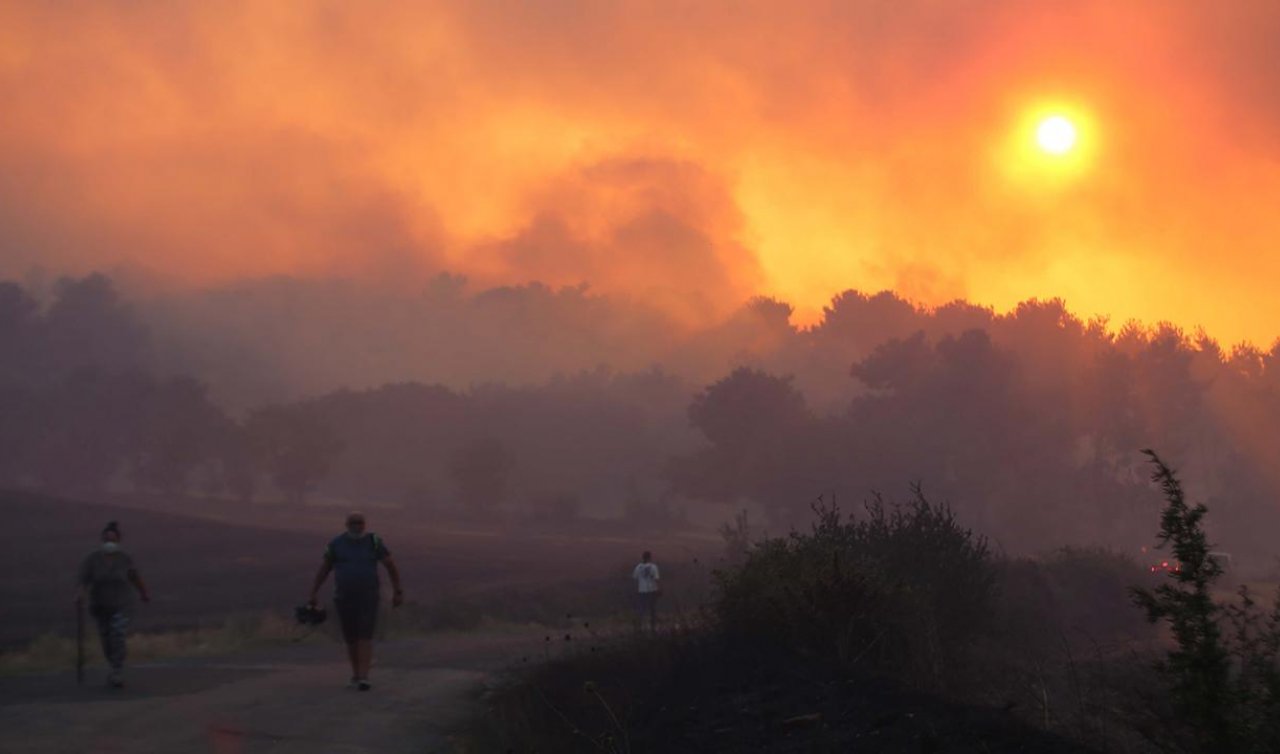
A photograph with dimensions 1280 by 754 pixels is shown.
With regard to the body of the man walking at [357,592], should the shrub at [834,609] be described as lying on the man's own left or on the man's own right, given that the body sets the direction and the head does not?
on the man's own left

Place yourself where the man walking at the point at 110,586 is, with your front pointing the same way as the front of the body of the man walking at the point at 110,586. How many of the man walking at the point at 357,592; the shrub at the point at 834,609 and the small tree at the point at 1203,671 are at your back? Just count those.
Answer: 0

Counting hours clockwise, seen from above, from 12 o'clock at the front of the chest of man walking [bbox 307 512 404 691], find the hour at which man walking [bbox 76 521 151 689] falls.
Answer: man walking [bbox 76 521 151 689] is roughly at 4 o'clock from man walking [bbox 307 512 404 691].

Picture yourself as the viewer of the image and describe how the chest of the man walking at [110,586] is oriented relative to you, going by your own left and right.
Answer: facing the viewer

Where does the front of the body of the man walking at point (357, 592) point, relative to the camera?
toward the camera

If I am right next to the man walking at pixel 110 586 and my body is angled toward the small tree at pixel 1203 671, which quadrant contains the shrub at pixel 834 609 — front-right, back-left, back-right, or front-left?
front-left

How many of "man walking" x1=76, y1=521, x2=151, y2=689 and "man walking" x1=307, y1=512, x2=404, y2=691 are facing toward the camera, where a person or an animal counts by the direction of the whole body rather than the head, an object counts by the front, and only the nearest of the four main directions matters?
2

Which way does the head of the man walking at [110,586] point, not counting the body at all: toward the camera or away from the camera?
toward the camera

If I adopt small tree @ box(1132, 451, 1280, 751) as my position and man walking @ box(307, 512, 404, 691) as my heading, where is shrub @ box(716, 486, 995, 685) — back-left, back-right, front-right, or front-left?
front-right

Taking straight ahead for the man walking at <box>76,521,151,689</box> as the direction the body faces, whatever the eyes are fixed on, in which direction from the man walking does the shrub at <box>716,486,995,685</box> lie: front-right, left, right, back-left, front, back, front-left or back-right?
front-left

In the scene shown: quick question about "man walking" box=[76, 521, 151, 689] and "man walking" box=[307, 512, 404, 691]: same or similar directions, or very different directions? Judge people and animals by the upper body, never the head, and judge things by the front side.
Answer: same or similar directions

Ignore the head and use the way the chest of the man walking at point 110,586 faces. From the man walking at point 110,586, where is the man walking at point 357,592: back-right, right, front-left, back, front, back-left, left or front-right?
front-left
